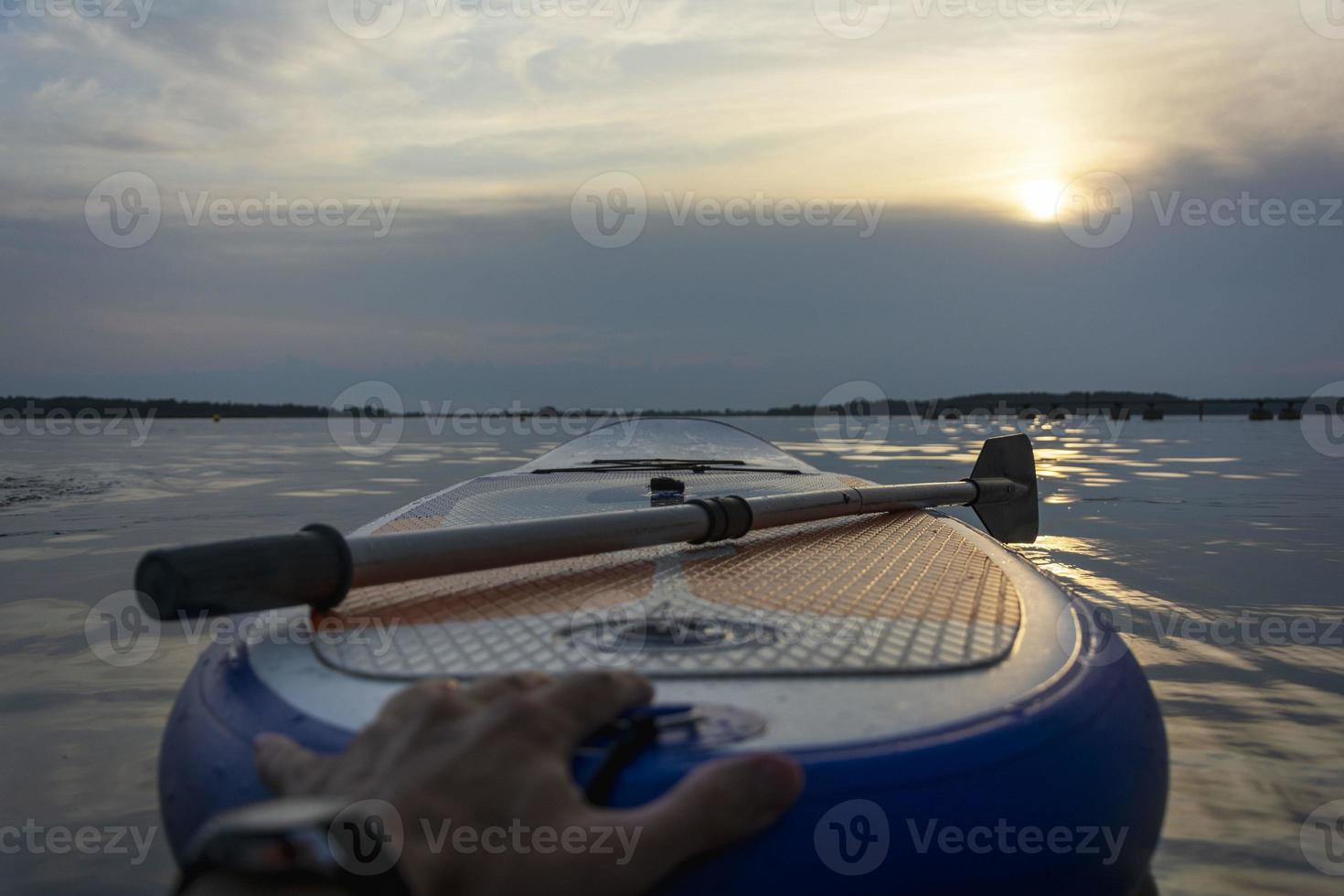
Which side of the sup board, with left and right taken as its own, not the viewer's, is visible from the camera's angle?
back
